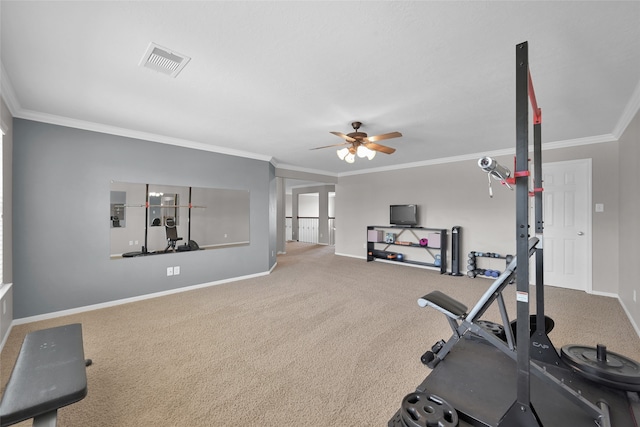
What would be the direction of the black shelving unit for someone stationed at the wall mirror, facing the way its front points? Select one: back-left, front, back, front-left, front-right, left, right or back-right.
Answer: front-left

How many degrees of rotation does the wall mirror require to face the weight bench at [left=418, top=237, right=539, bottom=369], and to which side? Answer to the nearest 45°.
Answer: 0° — it already faces it

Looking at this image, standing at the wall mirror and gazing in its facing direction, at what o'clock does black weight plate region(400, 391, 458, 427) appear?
The black weight plate is roughly at 1 o'clock from the wall mirror.

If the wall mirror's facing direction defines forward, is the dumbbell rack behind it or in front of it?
in front

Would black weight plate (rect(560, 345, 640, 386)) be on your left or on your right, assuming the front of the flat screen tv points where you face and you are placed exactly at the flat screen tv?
on your left

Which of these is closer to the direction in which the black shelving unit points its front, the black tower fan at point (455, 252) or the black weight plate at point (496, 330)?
the black weight plate

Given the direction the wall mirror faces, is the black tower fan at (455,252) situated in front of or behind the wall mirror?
in front

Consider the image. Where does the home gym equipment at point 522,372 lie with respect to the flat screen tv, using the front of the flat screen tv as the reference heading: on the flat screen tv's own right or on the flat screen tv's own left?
on the flat screen tv's own left

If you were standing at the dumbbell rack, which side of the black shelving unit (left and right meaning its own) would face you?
left

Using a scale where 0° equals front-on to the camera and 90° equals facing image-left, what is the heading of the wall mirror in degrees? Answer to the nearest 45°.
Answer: approximately 315°

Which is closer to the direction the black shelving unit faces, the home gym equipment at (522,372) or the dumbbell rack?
the home gym equipment

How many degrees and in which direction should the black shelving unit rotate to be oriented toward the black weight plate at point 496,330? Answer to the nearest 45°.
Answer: approximately 45° to its left

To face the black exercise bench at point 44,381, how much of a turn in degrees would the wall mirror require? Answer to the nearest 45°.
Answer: approximately 45° to its right
